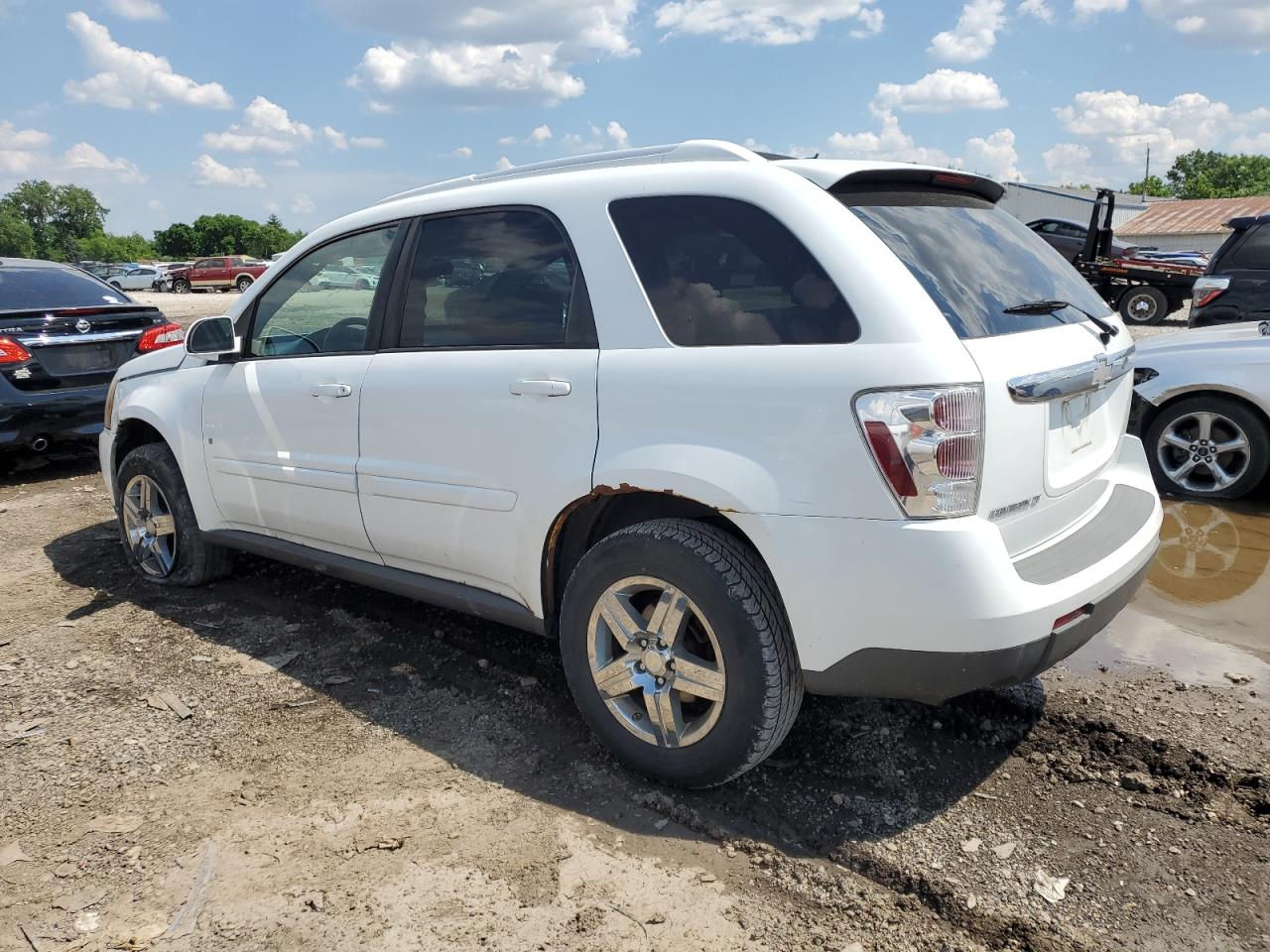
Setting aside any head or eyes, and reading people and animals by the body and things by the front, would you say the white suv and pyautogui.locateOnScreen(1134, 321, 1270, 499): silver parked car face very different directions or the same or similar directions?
same or similar directions

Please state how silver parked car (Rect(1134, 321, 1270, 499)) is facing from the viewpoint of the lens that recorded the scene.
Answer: facing to the left of the viewer

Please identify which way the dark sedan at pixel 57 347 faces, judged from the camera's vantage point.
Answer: facing away from the viewer and to the left of the viewer

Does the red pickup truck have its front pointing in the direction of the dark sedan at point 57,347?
no

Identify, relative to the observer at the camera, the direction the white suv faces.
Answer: facing away from the viewer and to the left of the viewer

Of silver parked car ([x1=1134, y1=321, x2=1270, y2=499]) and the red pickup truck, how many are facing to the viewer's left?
2

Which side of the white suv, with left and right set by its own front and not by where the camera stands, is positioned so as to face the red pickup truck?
front

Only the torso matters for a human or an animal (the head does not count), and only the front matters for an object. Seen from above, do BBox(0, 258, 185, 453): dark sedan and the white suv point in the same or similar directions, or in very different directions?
same or similar directions

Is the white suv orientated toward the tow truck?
no

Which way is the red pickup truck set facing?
to the viewer's left

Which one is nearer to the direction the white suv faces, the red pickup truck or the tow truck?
the red pickup truck
